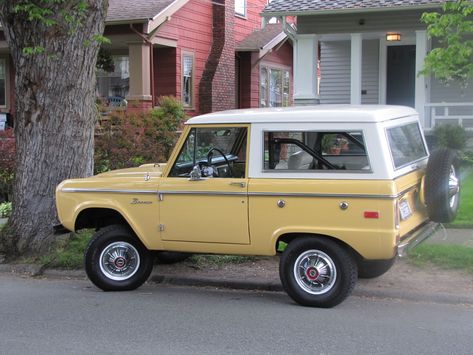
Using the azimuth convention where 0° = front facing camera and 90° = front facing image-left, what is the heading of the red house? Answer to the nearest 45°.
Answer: approximately 45°

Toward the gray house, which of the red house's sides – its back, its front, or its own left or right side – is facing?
left

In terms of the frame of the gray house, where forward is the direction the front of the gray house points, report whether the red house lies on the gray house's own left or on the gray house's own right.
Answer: on the gray house's own right

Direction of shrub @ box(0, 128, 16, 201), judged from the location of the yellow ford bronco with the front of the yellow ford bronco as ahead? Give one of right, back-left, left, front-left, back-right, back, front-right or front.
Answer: front-right

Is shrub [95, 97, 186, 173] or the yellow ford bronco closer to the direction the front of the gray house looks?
the yellow ford bronco

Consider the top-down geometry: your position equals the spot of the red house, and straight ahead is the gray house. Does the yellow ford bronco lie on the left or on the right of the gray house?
right

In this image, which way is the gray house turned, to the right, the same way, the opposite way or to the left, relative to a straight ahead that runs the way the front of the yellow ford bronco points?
to the left

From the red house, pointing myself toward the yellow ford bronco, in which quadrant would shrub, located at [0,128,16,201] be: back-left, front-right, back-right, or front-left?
front-right

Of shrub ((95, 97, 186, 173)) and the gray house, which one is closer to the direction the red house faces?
the shrub

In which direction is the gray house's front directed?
toward the camera

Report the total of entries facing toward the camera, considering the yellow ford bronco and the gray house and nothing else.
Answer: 1

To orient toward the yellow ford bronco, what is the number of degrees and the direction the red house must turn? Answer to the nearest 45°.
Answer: approximately 45° to its left

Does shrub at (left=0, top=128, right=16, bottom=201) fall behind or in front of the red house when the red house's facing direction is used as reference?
in front

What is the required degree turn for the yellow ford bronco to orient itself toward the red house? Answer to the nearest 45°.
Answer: approximately 90° to its right

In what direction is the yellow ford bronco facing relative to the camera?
to the viewer's left

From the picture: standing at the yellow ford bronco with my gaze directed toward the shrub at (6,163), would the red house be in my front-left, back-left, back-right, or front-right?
front-right

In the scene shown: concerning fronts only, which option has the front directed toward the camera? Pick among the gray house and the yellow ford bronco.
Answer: the gray house
